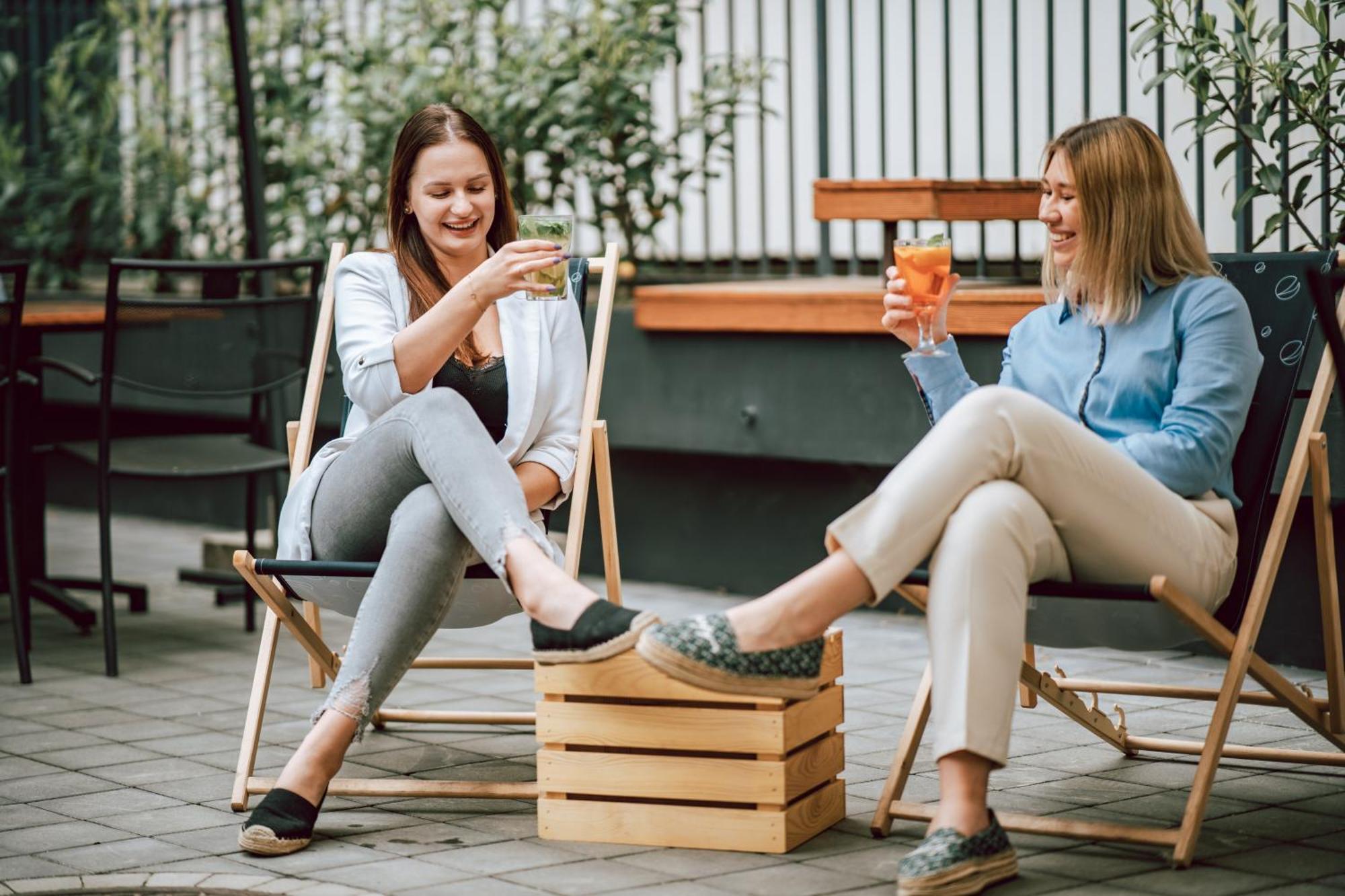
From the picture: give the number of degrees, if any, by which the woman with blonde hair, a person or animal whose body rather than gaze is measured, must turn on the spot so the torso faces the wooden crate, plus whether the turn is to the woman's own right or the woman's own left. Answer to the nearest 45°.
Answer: approximately 45° to the woman's own right

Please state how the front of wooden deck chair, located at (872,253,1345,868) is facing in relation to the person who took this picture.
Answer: facing the viewer and to the left of the viewer

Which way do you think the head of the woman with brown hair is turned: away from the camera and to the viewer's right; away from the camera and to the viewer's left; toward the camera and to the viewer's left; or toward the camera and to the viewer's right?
toward the camera and to the viewer's right

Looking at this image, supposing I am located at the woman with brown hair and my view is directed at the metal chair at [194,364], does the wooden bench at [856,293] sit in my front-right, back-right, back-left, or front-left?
front-right

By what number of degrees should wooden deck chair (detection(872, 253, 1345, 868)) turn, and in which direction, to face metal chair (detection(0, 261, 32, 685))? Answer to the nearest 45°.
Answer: approximately 45° to its right

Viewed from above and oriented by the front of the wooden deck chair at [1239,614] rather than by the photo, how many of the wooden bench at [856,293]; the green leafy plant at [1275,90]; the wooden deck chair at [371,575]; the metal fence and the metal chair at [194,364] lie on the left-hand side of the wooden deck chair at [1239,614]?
0

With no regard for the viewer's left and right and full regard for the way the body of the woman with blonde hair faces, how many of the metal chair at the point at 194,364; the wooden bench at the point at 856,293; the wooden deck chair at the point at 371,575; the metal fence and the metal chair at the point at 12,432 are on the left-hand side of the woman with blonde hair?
0

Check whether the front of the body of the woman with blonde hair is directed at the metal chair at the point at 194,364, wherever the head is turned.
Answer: no

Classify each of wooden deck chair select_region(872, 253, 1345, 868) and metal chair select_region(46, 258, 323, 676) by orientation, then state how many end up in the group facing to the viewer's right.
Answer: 0
